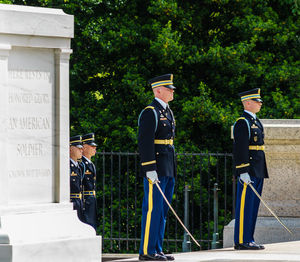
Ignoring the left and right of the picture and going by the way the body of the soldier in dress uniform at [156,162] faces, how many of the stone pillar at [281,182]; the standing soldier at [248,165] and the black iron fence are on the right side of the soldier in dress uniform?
0

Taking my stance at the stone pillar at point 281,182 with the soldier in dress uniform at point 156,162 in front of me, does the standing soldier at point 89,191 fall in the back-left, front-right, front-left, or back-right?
front-right

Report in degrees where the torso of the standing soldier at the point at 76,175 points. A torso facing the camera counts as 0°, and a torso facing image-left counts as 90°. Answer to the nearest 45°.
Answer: approximately 315°

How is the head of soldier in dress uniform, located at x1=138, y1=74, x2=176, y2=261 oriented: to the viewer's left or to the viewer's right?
to the viewer's right

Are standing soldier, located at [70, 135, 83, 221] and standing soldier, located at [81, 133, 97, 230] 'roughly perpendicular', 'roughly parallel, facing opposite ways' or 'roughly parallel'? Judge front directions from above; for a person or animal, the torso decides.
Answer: roughly parallel

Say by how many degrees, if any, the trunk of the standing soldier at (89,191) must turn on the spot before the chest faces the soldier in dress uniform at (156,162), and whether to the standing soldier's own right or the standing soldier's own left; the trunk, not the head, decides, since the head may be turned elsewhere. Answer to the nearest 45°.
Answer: approximately 45° to the standing soldier's own right

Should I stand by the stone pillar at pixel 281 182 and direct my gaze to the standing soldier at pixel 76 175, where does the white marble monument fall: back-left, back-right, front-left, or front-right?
front-left

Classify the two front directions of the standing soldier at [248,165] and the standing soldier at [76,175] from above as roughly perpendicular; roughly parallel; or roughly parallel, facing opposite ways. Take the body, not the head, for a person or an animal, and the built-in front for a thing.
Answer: roughly parallel

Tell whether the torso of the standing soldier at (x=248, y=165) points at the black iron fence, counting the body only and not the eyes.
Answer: no

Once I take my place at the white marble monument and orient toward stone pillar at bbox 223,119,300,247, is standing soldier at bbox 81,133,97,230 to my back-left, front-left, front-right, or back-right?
front-left

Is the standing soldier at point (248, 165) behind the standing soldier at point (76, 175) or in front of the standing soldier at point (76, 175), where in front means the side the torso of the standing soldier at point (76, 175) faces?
in front
